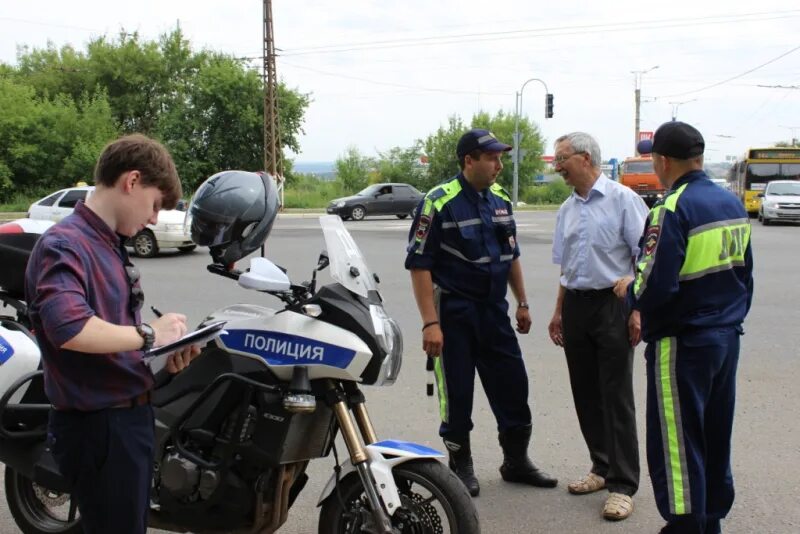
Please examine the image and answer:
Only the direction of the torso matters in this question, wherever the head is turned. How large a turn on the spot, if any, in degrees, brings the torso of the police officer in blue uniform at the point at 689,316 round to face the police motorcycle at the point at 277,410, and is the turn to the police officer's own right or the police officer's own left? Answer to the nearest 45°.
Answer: approximately 90° to the police officer's own left

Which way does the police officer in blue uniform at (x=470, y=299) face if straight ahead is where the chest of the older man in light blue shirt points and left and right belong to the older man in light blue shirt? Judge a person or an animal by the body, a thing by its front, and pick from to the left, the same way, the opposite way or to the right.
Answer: to the left

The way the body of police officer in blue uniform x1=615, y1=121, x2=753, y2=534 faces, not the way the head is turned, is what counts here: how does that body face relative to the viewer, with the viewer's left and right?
facing away from the viewer and to the left of the viewer

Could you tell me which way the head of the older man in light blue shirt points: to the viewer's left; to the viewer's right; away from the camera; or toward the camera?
to the viewer's left

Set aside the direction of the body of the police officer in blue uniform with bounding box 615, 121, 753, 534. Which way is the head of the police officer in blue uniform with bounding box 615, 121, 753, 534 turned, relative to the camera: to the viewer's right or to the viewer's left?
to the viewer's left

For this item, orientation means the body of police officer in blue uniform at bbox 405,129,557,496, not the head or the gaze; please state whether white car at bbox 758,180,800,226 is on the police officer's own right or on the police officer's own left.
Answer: on the police officer's own left
